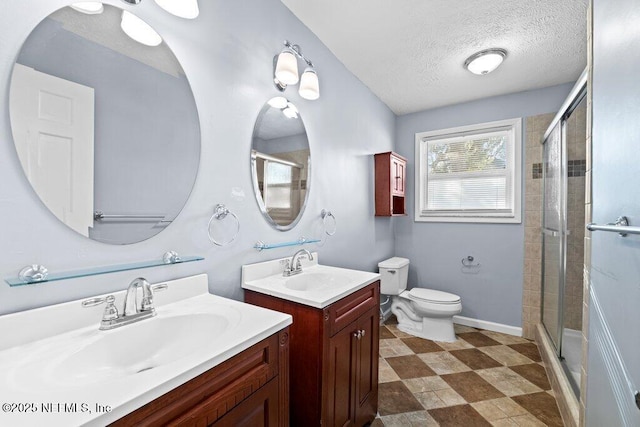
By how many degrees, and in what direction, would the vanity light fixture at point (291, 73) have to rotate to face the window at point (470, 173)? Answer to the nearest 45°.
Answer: approximately 90° to its left

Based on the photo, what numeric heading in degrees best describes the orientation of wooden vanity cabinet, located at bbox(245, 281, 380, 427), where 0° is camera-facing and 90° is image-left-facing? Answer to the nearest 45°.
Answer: approximately 315°

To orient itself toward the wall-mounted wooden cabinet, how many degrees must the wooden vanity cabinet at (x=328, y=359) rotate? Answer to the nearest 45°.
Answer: approximately 90° to its left

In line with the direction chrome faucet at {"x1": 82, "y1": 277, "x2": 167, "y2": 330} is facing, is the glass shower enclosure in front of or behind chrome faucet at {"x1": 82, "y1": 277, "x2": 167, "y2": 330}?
in front

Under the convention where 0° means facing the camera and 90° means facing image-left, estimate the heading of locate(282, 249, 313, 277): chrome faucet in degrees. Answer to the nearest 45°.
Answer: approximately 315°

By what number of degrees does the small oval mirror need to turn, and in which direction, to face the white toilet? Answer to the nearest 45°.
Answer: approximately 90° to its left

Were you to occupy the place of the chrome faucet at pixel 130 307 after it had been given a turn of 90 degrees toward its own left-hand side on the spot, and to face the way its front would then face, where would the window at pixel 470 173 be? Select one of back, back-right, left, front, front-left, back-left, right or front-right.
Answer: front-right

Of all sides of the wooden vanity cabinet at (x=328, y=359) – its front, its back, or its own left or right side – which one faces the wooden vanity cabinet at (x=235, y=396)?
right

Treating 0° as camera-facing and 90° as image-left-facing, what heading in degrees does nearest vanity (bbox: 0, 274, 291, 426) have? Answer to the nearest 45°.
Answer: approximately 315°

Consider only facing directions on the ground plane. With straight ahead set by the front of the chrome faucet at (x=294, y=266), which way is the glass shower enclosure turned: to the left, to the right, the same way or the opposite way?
the opposite way
